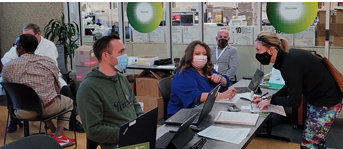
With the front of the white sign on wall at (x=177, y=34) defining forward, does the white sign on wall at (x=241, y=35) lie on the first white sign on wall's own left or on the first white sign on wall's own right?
on the first white sign on wall's own left

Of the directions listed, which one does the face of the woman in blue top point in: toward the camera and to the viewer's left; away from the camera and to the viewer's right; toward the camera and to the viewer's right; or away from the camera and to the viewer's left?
toward the camera and to the viewer's right

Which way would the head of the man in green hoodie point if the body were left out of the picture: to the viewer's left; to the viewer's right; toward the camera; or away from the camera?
to the viewer's right

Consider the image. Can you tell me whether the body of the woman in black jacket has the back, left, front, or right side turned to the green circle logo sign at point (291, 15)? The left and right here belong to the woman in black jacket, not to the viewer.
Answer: right

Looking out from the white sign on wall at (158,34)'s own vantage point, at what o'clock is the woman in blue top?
The woman in blue top is roughly at 12 o'clock from the white sign on wall.

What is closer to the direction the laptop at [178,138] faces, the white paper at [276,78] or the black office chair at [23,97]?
the black office chair

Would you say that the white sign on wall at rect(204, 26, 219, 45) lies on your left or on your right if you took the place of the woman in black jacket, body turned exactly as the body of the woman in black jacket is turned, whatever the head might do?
on your right

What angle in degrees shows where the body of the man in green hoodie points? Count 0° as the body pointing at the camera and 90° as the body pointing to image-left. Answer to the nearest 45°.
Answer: approximately 315°

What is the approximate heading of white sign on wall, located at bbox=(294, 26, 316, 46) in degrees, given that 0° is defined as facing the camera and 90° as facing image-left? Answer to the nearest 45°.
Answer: approximately 0°

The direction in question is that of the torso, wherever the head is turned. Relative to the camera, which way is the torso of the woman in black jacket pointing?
to the viewer's left

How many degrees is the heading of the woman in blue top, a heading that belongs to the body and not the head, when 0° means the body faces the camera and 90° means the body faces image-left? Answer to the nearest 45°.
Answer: approximately 315°
